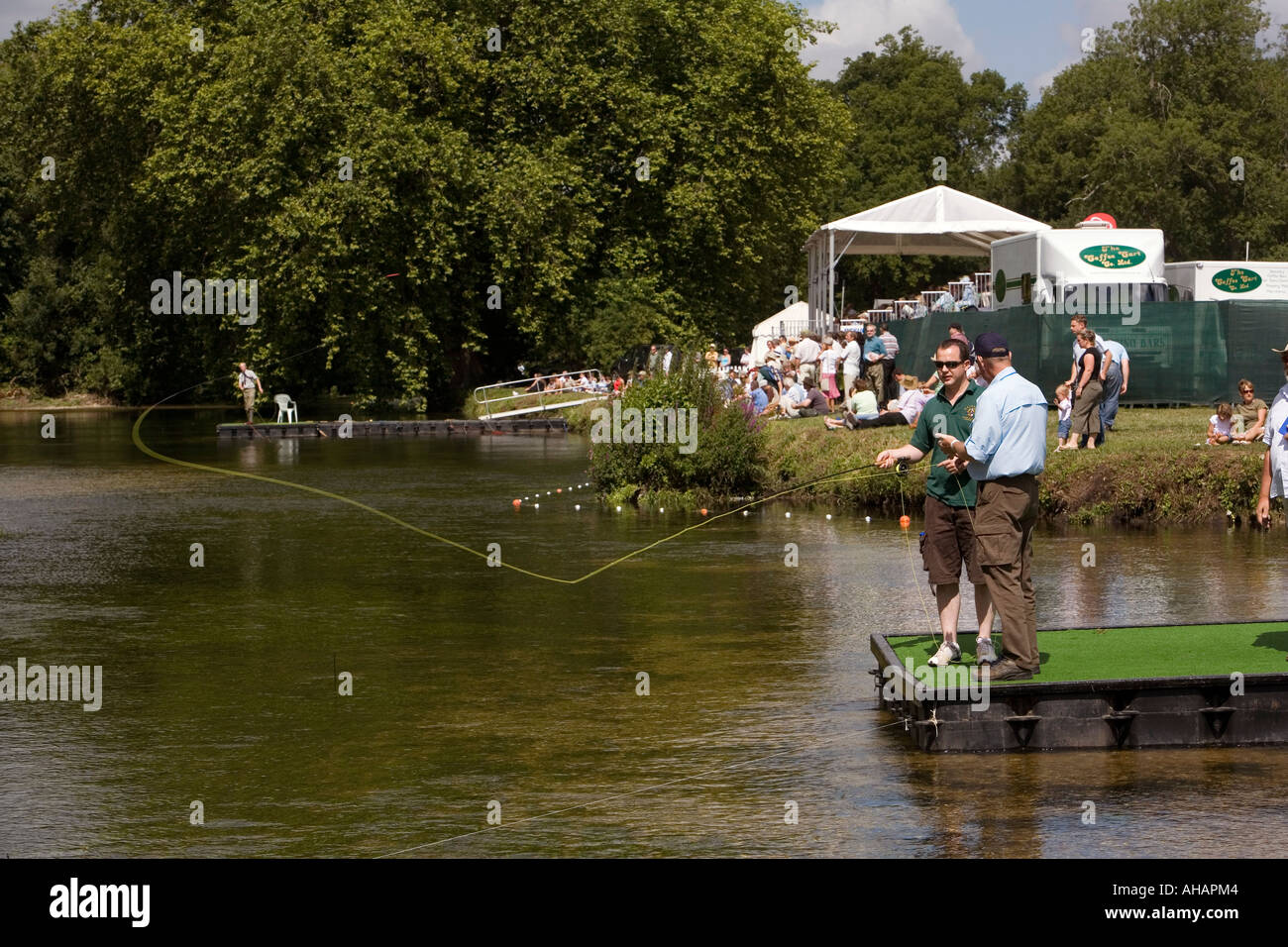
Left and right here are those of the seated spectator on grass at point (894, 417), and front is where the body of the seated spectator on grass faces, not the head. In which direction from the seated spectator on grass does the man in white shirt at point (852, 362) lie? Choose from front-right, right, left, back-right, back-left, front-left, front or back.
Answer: right

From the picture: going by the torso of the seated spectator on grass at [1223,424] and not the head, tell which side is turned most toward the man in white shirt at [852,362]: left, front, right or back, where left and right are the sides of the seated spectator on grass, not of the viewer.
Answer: right

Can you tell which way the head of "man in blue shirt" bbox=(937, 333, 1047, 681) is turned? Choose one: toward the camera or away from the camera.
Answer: away from the camera

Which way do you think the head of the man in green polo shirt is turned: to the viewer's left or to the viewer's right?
to the viewer's left

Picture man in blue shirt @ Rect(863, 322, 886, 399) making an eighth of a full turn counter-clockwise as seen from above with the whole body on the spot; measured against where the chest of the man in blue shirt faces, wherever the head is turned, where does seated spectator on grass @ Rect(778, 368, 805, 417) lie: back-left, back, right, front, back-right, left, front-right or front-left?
right

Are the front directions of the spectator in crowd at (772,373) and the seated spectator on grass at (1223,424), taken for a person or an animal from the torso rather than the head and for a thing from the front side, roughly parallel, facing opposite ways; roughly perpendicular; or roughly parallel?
roughly parallel

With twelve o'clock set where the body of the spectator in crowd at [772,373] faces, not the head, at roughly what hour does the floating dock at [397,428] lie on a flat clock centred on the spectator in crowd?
The floating dock is roughly at 3 o'clock from the spectator in crowd.

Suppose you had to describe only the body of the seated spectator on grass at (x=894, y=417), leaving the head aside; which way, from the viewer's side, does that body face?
to the viewer's left

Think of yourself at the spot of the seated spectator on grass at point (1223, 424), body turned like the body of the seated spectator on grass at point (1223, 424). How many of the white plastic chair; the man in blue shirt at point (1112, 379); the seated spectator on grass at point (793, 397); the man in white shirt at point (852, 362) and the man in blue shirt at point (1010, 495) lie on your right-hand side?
4

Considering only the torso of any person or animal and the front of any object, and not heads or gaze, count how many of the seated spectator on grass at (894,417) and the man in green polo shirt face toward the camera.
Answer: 1

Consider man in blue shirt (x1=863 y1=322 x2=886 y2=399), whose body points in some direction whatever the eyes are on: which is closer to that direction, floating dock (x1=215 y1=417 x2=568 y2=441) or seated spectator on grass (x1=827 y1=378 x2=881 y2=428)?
the seated spectator on grass

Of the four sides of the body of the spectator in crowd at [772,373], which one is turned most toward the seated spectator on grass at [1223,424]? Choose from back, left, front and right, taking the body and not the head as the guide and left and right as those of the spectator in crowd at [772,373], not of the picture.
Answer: left

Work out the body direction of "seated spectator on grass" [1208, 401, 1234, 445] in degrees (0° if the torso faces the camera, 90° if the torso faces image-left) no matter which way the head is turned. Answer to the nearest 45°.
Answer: approximately 45°

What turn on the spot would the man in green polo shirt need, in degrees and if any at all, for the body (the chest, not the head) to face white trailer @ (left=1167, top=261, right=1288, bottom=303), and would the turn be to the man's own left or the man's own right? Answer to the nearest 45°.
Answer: approximately 180°

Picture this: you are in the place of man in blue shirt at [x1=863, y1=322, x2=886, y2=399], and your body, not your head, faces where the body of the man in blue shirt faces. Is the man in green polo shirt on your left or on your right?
on your left

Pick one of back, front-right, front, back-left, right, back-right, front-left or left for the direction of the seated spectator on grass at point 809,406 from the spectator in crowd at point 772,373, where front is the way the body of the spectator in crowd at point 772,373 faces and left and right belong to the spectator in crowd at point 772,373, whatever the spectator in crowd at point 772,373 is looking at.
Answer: front-left
